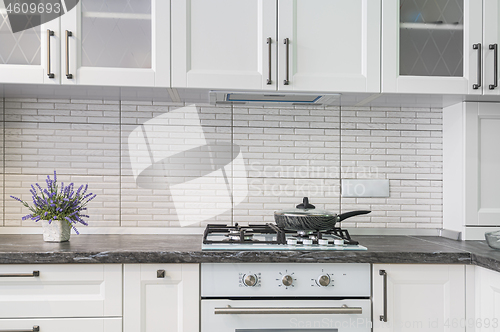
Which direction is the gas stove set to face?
toward the camera

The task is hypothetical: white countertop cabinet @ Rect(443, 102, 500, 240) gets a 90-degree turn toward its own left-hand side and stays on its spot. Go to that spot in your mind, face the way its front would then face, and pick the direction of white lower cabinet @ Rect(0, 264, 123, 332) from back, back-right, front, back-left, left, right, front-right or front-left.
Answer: back-right

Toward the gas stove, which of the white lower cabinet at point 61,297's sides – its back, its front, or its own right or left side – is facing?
left

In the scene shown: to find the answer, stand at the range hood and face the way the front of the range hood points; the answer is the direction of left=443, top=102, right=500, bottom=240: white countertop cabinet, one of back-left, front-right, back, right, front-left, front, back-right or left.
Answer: left

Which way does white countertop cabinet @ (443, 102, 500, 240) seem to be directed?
toward the camera

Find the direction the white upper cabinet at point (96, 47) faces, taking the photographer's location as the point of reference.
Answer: facing the viewer
